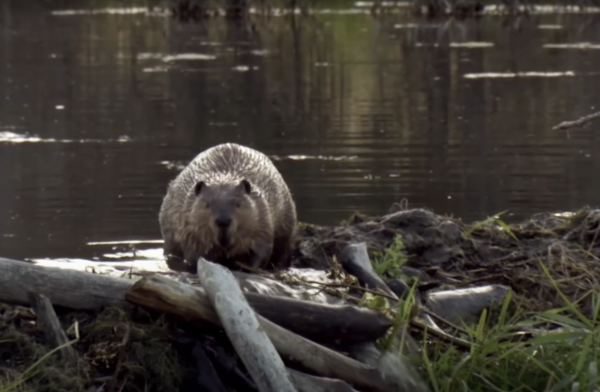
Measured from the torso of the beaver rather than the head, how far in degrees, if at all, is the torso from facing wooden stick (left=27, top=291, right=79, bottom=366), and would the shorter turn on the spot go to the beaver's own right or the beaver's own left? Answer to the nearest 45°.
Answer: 0° — it already faces it

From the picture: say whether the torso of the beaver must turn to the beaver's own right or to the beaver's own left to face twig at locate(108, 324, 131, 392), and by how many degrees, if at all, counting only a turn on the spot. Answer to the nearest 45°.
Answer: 0° — it already faces it

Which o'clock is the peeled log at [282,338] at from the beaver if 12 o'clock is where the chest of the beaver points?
The peeled log is roughly at 12 o'clock from the beaver.

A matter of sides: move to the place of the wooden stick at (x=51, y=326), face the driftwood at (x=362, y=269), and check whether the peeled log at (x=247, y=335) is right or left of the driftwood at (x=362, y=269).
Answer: right

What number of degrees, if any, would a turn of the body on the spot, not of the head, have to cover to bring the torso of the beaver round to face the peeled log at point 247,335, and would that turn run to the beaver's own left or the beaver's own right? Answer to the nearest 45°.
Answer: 0° — it already faces it

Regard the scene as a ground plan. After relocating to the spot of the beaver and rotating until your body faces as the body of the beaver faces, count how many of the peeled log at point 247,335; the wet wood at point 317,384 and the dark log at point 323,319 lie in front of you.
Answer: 3

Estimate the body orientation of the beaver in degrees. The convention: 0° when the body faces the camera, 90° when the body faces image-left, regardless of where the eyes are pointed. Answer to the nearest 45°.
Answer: approximately 0°

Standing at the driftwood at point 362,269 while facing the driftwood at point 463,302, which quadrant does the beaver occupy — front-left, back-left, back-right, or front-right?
back-left
